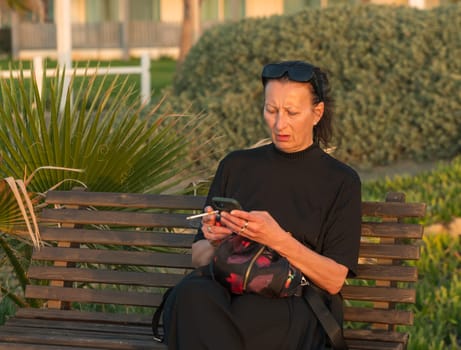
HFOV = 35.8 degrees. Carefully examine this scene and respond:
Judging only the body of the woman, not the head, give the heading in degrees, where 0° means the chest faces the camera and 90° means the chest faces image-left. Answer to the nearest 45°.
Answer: approximately 45°

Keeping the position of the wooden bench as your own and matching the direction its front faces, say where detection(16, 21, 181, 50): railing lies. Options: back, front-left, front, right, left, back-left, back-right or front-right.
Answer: back-right

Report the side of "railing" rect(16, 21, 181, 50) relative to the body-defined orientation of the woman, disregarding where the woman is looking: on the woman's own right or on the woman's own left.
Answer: on the woman's own right

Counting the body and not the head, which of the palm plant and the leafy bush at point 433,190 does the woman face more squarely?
the palm plant

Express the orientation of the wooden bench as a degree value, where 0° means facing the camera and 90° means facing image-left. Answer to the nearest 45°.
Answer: approximately 45°
